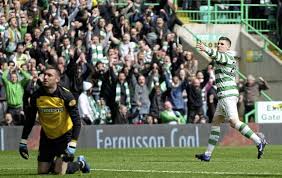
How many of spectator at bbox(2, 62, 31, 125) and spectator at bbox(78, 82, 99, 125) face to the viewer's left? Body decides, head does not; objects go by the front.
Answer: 0

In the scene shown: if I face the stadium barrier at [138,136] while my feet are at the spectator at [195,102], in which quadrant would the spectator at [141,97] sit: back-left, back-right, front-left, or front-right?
front-right

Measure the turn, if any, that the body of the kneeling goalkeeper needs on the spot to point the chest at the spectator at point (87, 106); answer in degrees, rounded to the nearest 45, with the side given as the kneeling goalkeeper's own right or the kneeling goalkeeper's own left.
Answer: approximately 135° to the kneeling goalkeeper's own right

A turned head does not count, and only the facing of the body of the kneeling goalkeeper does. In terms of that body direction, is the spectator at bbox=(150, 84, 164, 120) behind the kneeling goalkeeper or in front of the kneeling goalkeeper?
behind

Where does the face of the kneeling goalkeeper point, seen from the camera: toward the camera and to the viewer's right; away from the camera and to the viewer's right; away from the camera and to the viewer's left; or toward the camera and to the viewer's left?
toward the camera and to the viewer's left

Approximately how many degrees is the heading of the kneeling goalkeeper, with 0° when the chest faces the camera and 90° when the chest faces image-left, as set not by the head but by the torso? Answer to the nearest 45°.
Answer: approximately 45°

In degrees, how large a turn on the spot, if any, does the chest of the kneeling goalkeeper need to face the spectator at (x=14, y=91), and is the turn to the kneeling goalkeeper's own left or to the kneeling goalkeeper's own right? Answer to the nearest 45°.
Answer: approximately 135° to the kneeling goalkeeper's own right

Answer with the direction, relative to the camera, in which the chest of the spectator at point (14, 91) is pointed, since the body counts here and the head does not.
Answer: toward the camera

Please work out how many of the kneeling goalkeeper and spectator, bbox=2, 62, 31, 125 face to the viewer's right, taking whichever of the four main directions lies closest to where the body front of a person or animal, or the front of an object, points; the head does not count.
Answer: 0

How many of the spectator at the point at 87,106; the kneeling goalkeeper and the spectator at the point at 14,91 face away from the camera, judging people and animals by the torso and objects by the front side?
0
